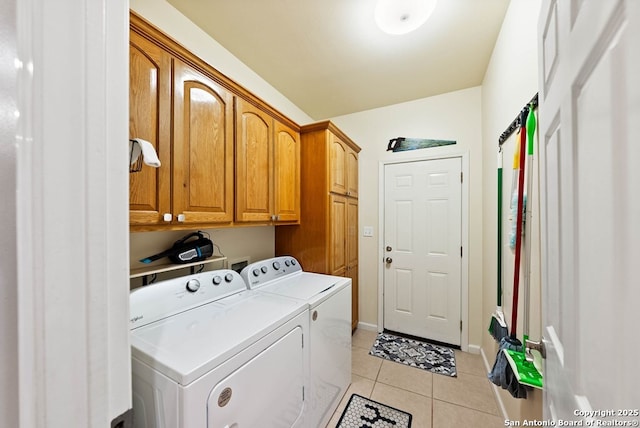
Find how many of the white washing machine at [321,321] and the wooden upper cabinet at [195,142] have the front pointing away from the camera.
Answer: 0

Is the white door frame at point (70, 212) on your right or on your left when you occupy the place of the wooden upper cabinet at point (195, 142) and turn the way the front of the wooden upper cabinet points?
on your right

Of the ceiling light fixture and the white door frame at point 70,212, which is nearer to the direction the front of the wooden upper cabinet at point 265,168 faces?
the ceiling light fixture

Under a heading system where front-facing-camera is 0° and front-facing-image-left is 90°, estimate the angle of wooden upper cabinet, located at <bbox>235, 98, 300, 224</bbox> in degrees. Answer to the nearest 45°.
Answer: approximately 315°

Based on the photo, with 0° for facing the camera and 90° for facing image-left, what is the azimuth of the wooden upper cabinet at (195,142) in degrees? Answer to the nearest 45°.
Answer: approximately 315°

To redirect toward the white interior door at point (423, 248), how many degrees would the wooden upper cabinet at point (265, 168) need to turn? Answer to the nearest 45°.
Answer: approximately 45° to its left

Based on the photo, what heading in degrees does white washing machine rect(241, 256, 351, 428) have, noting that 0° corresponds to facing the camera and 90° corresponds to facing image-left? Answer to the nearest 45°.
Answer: approximately 315°

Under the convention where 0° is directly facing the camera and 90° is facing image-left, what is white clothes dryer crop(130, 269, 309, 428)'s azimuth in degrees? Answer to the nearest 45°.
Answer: approximately 315°

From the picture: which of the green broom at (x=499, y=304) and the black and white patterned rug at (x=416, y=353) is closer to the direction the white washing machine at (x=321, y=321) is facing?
the green broom

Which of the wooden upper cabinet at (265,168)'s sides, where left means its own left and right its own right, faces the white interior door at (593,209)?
front
